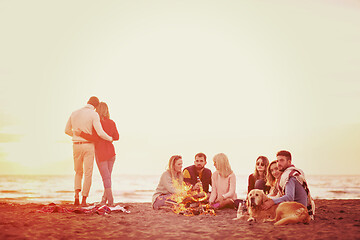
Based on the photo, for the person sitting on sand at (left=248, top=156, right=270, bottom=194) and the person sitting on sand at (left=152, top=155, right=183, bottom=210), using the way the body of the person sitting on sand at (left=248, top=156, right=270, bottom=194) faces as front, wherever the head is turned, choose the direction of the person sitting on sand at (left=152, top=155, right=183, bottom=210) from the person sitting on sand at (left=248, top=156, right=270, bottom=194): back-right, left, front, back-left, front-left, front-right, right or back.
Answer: right

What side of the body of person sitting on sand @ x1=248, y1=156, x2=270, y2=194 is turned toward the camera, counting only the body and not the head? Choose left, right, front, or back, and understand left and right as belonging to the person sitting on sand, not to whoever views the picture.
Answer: front

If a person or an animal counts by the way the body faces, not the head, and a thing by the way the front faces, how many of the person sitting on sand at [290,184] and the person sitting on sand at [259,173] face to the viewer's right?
0

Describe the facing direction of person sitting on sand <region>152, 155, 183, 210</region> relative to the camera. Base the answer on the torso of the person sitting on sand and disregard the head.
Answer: to the viewer's right

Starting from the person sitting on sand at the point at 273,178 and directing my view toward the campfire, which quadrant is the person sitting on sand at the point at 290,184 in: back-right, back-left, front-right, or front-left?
back-left

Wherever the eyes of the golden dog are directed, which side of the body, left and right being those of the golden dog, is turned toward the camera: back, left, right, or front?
left

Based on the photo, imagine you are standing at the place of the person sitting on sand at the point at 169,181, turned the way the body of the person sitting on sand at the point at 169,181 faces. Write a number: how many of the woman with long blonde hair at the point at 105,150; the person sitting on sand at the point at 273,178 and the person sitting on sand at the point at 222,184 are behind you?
1

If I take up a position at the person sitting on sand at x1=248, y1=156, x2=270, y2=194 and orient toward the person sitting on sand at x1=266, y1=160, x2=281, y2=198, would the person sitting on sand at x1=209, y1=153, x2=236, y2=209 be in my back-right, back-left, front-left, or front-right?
back-right

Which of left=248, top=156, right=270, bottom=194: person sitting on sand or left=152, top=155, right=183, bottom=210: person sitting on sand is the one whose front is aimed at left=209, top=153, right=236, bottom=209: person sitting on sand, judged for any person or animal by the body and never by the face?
left=152, top=155, right=183, bottom=210: person sitting on sand

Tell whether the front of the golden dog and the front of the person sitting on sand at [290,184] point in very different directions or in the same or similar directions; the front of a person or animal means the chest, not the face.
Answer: same or similar directions
